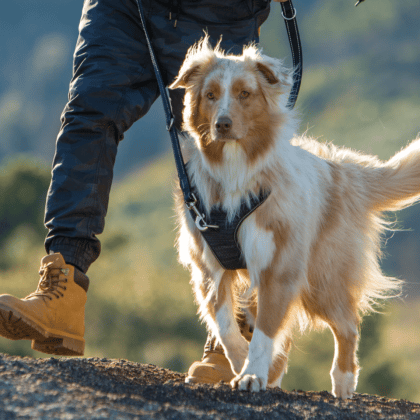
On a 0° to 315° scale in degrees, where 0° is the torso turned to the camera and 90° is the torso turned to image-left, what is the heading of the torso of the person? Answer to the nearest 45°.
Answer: approximately 45°

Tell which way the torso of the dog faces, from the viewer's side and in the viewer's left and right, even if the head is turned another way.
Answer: facing the viewer and to the left of the viewer

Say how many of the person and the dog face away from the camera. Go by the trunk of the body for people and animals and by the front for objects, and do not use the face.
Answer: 0

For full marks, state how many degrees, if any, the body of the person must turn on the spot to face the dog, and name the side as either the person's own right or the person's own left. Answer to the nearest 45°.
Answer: approximately 135° to the person's own left
